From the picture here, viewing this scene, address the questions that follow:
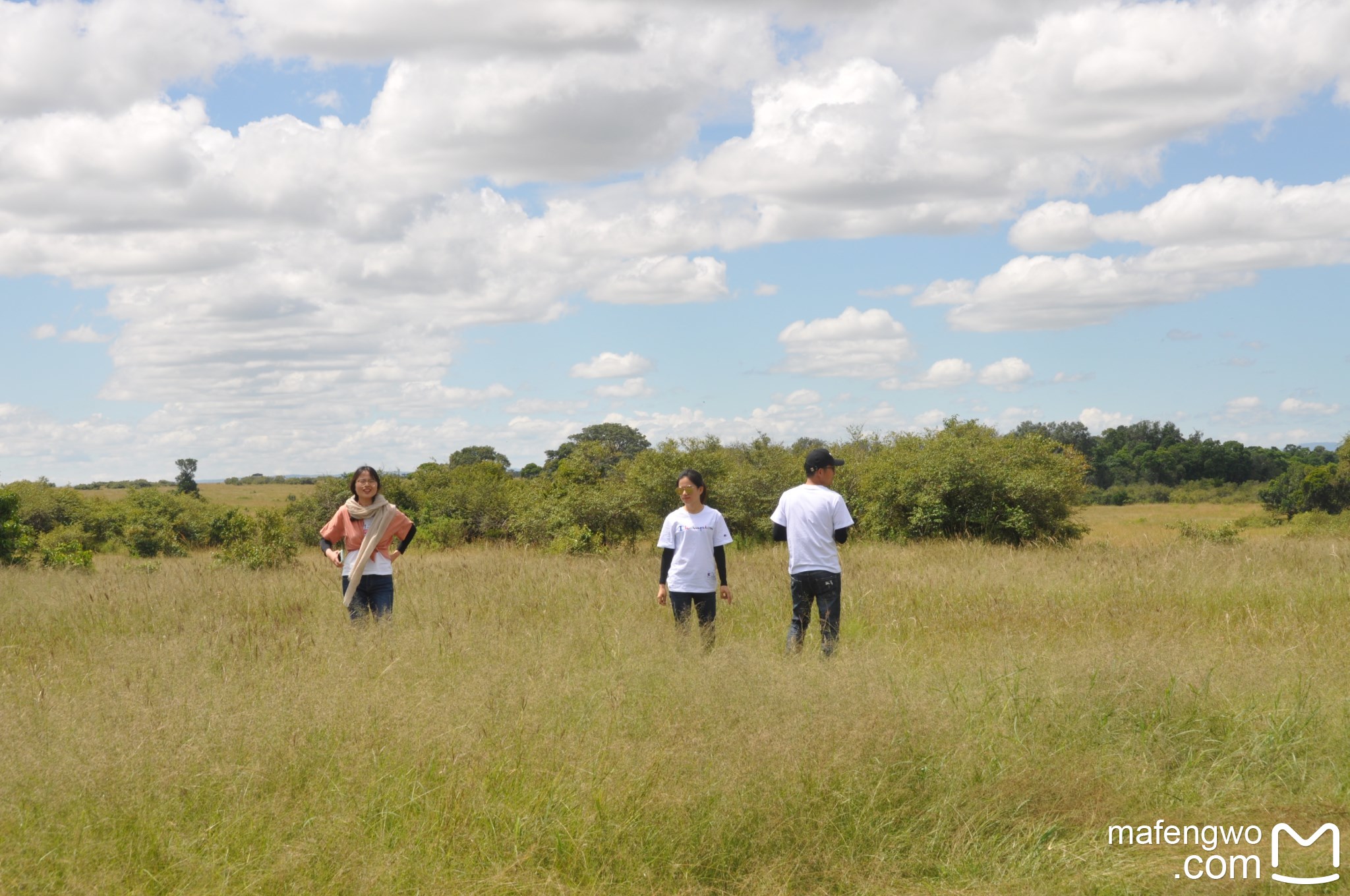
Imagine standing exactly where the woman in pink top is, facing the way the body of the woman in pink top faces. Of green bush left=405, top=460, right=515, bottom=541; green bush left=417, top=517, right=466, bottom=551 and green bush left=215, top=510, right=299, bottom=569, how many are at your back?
3

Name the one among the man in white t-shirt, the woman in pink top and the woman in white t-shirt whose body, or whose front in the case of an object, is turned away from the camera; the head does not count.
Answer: the man in white t-shirt

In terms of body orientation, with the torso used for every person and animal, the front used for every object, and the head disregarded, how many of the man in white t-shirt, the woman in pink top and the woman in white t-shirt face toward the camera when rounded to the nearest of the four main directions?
2

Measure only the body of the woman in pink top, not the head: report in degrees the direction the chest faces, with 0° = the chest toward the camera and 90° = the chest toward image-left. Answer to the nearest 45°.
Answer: approximately 0°

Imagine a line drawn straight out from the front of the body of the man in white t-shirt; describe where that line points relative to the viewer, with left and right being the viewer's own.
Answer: facing away from the viewer

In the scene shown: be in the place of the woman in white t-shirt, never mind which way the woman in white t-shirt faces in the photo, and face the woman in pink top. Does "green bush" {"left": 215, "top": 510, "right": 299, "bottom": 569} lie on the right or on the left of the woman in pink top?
right

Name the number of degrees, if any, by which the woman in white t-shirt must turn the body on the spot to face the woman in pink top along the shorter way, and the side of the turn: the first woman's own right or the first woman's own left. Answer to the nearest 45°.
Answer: approximately 90° to the first woman's own right

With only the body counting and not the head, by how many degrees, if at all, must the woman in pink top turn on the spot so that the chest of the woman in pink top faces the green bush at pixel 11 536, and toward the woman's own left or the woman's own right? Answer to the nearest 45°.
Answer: approximately 135° to the woman's own right

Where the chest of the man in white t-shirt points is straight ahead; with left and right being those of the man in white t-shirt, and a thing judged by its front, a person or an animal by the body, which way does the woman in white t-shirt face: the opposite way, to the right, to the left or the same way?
the opposite way

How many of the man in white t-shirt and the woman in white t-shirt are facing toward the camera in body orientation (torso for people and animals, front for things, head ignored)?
1

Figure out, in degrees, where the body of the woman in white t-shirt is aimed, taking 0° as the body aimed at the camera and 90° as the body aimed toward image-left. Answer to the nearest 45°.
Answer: approximately 0°

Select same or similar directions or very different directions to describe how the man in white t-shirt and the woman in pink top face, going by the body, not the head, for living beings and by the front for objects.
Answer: very different directions
